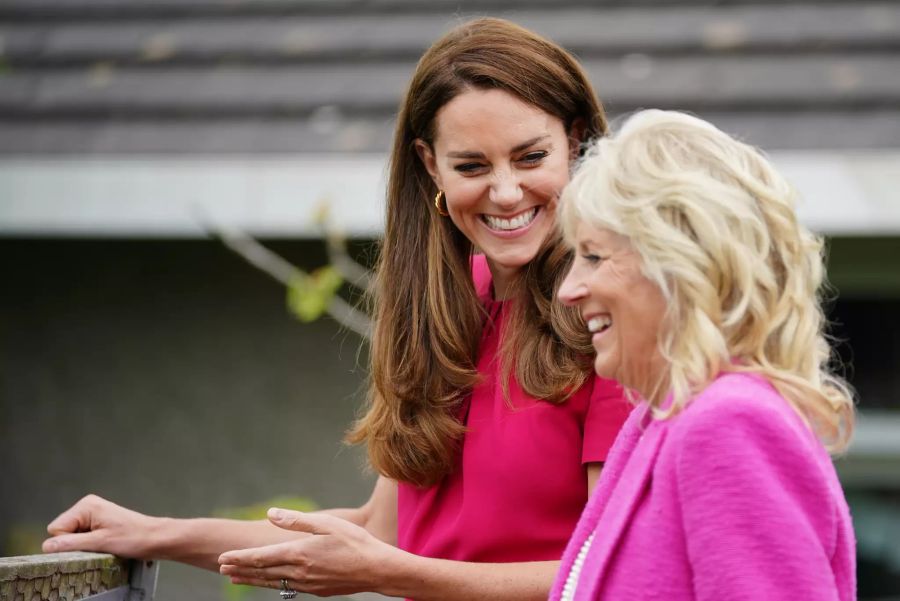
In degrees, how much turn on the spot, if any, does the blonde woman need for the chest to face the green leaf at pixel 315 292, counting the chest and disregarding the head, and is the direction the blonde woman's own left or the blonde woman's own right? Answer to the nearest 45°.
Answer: approximately 45° to the blonde woman's own right

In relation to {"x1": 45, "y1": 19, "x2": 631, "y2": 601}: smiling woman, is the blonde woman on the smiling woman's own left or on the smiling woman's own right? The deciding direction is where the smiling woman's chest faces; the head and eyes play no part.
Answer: on the smiling woman's own left

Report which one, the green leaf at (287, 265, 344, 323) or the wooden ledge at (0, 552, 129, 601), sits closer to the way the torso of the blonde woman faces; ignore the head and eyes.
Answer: the wooden ledge

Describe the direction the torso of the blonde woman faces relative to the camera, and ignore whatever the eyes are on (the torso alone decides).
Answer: to the viewer's left

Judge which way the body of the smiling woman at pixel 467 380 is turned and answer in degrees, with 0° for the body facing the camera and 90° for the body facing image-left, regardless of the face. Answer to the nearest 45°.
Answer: approximately 45°

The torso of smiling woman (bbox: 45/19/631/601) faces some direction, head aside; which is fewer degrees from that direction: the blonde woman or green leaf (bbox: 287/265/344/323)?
the blonde woman

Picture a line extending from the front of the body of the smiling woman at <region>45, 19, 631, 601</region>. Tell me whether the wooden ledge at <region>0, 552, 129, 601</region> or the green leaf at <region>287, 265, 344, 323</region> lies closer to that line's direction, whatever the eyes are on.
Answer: the wooden ledge

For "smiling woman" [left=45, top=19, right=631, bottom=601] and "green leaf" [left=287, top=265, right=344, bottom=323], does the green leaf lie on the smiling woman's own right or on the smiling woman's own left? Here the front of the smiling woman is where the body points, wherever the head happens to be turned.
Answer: on the smiling woman's own right

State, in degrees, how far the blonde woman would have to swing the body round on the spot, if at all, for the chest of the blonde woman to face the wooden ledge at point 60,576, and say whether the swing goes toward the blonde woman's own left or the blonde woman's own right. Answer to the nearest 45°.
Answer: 0° — they already face it
